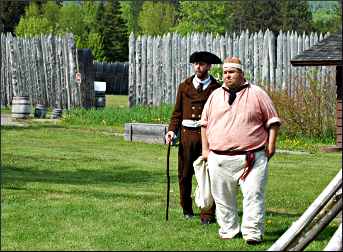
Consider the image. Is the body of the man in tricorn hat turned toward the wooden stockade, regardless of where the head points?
no

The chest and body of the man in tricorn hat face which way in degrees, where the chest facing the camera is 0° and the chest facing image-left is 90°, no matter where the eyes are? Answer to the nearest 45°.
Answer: approximately 0°

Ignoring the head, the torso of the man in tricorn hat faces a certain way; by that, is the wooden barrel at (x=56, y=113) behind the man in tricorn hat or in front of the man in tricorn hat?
behind

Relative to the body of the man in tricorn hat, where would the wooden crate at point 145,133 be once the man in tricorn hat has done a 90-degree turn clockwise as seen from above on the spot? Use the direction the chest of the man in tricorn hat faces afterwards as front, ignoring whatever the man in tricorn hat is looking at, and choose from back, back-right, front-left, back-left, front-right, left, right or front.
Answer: right

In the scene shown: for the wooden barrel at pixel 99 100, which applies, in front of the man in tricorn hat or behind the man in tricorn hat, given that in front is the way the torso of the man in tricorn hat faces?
behind

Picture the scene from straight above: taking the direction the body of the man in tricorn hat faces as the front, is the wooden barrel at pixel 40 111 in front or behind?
behind

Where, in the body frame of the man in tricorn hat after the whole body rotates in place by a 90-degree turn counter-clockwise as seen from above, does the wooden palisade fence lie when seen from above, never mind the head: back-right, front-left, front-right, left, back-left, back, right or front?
left

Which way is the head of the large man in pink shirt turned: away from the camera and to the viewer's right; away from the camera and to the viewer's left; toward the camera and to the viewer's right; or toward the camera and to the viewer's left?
toward the camera and to the viewer's left

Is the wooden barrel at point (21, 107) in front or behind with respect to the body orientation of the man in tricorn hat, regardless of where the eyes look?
behind
